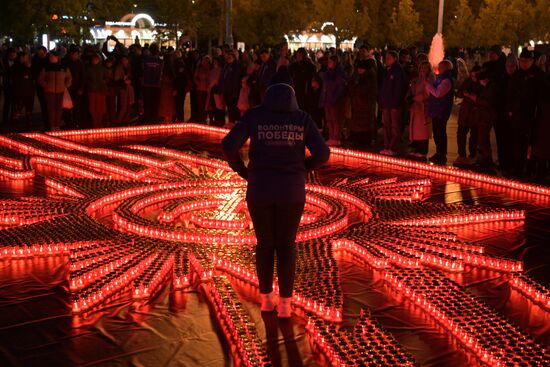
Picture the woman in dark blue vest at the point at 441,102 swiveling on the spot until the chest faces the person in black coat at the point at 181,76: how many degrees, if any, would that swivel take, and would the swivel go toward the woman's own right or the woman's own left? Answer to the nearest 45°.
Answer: approximately 45° to the woman's own right

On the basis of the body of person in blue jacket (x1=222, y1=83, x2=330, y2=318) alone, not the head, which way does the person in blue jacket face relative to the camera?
away from the camera

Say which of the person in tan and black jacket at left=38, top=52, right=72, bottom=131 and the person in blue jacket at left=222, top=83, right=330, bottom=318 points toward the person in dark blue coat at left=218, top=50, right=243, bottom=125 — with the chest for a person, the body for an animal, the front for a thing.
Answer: the person in blue jacket

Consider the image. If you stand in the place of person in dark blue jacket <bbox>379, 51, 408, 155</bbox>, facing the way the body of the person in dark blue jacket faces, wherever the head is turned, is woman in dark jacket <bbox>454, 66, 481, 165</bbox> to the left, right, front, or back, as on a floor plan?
left

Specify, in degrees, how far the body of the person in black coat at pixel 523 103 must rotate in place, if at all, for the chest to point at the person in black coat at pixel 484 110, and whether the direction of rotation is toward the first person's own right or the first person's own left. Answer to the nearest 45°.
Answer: approximately 90° to the first person's own right

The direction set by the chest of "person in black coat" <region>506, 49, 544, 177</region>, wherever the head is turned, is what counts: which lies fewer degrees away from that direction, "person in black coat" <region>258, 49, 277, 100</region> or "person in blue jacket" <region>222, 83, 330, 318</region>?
the person in blue jacket

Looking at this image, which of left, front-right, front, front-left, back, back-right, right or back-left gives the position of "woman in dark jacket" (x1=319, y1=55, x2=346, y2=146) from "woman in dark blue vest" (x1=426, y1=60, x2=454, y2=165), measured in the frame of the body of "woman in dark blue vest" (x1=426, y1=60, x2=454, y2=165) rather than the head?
front-right

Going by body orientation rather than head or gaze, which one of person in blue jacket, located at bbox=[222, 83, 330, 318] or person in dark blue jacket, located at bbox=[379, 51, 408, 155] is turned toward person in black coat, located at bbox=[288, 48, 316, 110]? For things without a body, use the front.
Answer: the person in blue jacket
